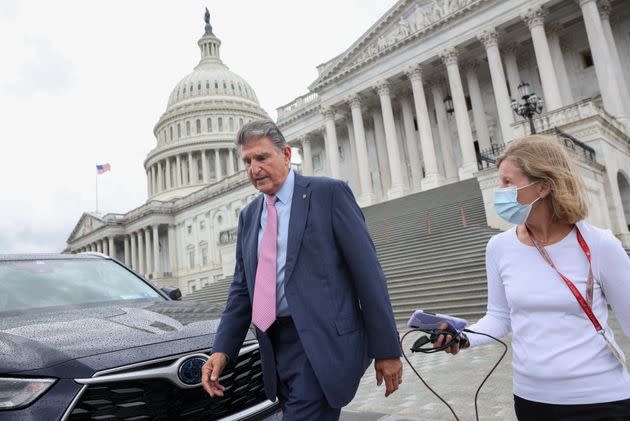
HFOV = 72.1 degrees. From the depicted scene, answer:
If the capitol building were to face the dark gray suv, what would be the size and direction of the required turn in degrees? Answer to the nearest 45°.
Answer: approximately 45° to its left

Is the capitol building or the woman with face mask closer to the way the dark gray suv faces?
the woman with face mask

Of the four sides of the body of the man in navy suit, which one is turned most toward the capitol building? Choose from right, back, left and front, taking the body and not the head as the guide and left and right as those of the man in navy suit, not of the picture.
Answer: back

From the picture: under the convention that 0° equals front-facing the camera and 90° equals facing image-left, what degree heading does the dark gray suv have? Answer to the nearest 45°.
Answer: approximately 315°

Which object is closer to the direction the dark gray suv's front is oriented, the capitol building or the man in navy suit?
the man in navy suit

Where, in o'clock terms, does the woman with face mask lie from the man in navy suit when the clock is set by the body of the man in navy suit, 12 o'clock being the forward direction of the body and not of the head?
The woman with face mask is roughly at 8 o'clock from the man in navy suit.

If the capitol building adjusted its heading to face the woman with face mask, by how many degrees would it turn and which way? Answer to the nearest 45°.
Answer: approximately 45° to its left

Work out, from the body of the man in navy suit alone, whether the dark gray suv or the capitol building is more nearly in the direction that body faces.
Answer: the dark gray suv

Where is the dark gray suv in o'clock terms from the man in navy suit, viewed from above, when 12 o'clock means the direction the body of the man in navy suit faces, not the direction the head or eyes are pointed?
The dark gray suv is roughly at 2 o'clock from the man in navy suit.

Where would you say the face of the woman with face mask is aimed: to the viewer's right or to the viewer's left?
to the viewer's left
